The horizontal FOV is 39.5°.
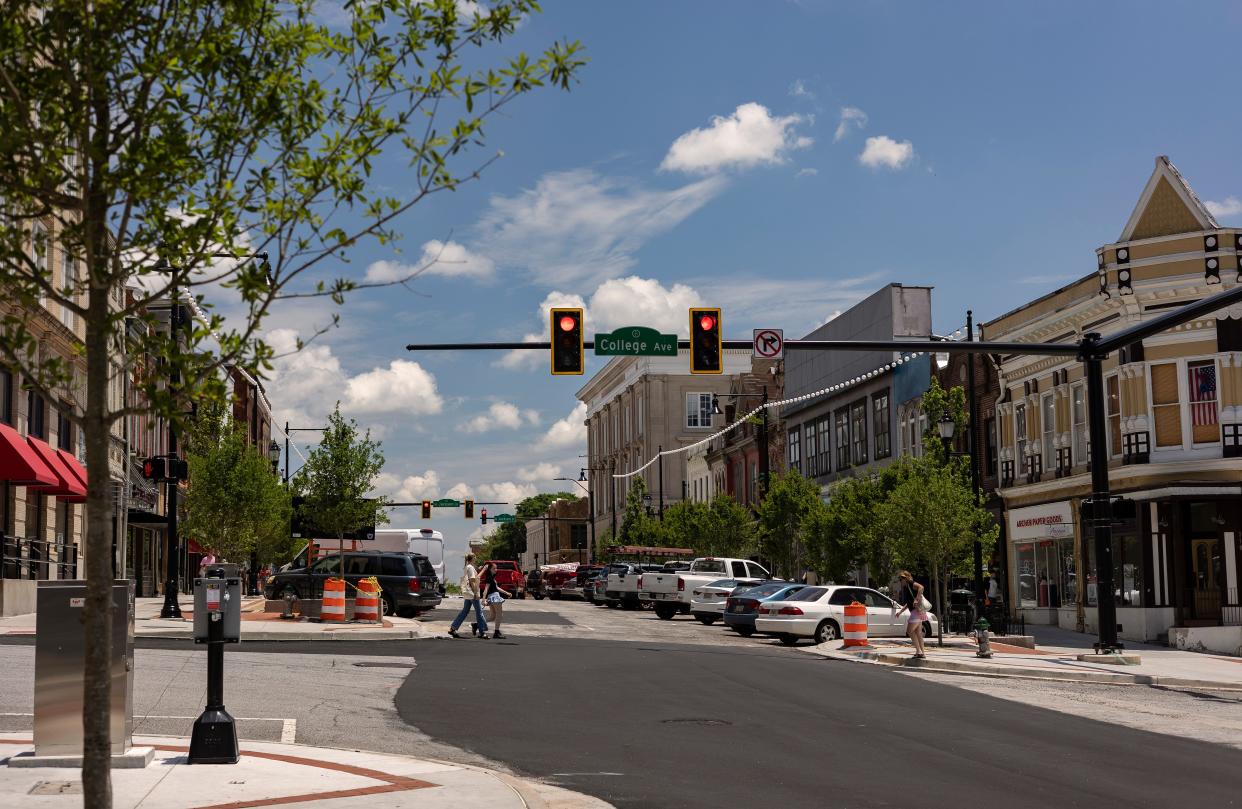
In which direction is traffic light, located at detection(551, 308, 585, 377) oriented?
toward the camera

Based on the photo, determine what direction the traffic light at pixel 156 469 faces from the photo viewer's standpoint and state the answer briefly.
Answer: facing the viewer

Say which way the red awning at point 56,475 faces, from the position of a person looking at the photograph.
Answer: facing to the right of the viewer

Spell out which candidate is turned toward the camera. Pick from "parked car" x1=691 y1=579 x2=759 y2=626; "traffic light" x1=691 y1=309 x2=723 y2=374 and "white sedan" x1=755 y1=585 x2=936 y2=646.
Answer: the traffic light

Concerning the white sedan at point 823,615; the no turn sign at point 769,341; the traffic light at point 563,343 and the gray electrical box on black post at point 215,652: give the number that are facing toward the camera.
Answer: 3

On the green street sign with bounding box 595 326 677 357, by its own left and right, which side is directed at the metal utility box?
front

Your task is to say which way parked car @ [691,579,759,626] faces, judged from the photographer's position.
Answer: facing away from the viewer and to the right of the viewer

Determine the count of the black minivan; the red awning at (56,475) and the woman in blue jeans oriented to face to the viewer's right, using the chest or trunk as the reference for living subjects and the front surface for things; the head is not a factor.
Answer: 2

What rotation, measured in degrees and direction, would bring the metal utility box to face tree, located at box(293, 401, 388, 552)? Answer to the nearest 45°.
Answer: approximately 180°

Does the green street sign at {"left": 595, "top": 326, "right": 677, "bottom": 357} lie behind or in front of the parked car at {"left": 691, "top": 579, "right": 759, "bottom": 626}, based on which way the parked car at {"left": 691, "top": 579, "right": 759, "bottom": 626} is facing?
behind

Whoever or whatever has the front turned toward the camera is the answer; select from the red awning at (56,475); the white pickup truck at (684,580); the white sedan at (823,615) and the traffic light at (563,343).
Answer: the traffic light

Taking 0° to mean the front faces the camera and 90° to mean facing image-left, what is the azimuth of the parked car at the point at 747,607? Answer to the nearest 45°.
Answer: approximately 225°
